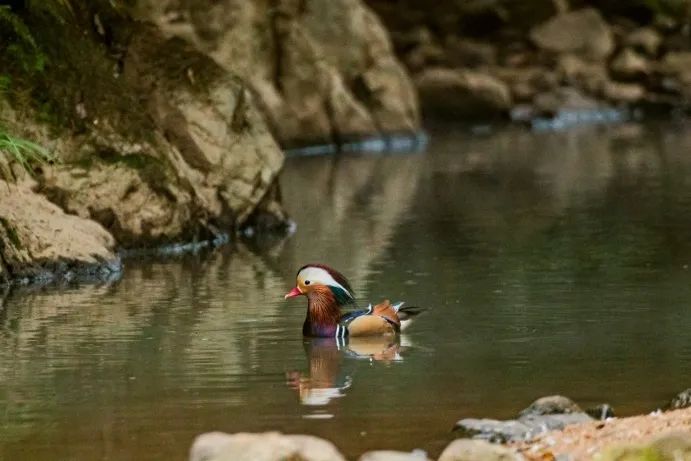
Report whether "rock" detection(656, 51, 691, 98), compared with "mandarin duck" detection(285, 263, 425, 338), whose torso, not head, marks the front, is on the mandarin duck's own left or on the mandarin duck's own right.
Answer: on the mandarin duck's own right

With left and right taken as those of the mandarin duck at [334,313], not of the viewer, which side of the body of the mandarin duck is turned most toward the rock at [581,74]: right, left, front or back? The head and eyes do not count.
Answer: right

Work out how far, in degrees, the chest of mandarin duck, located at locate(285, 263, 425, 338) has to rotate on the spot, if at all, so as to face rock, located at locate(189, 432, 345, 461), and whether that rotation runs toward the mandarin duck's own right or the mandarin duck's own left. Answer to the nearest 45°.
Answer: approximately 90° to the mandarin duck's own left

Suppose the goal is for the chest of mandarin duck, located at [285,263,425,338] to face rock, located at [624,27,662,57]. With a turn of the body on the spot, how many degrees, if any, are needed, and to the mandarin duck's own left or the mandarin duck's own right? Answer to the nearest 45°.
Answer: approximately 90° to the mandarin duck's own right

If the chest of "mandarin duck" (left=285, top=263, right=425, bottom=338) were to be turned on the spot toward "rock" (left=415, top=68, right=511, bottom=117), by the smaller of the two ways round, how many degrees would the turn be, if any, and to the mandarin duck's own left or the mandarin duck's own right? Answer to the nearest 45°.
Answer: approximately 90° to the mandarin duck's own right

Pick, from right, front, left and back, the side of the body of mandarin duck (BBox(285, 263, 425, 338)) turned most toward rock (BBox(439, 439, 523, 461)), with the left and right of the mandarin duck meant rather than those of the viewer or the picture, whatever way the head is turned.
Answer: left

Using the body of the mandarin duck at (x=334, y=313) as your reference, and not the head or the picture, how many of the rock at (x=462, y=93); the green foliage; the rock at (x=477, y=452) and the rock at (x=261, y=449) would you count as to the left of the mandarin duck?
2

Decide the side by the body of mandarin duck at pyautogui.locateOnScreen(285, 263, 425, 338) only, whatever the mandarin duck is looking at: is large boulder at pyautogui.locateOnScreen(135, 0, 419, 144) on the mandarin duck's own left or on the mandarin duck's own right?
on the mandarin duck's own right

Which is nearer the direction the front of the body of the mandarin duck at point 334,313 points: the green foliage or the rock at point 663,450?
the green foliage

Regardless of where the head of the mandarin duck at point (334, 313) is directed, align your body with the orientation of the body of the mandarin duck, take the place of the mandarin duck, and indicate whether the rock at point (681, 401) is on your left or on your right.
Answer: on your left

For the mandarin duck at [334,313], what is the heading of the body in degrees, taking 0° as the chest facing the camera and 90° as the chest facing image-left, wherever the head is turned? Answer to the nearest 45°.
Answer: approximately 90°
